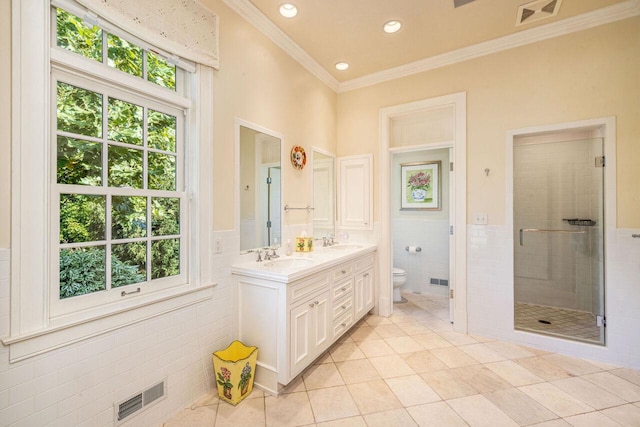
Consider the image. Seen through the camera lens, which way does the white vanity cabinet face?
facing the viewer and to the right of the viewer

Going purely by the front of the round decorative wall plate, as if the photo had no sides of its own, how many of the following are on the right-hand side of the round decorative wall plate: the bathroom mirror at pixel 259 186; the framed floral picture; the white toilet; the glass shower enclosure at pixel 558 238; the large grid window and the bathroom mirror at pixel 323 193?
2

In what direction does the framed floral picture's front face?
toward the camera

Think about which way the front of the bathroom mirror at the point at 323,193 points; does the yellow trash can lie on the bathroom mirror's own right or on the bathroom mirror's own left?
on the bathroom mirror's own right

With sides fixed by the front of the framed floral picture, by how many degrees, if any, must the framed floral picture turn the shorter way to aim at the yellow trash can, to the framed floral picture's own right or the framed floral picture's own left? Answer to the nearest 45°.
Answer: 0° — it already faces it

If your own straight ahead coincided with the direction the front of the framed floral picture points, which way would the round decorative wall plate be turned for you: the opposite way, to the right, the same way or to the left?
to the left

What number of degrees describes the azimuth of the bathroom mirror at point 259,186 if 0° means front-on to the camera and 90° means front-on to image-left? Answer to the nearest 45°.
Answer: approximately 315°

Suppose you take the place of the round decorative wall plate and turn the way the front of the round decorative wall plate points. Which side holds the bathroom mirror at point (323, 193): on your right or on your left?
on your left

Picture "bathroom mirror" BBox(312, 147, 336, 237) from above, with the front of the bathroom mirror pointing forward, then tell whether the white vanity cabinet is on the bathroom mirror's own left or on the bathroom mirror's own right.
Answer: on the bathroom mirror's own right

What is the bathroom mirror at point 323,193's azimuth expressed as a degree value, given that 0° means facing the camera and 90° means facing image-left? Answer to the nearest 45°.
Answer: approximately 315°
